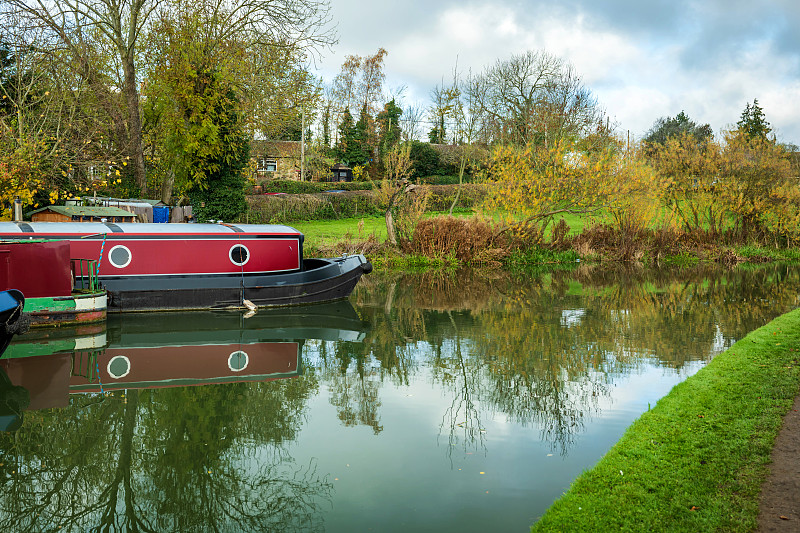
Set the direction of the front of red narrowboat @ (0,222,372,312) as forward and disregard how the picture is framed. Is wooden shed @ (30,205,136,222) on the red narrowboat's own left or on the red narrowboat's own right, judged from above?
on the red narrowboat's own left

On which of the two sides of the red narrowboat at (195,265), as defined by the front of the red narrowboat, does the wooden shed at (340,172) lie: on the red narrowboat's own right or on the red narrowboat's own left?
on the red narrowboat's own left

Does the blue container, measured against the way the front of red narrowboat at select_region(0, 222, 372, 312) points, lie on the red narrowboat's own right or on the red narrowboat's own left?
on the red narrowboat's own left

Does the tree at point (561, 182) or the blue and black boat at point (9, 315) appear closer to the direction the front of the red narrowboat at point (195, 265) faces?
the tree

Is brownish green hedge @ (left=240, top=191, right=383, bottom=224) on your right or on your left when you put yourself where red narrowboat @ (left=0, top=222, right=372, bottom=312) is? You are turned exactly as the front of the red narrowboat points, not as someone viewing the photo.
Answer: on your left

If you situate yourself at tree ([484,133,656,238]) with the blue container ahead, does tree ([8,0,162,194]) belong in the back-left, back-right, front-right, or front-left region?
front-right

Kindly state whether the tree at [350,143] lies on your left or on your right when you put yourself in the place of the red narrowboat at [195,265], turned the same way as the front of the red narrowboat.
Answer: on your left

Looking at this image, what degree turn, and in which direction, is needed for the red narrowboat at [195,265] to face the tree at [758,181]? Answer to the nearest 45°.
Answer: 0° — it already faces it

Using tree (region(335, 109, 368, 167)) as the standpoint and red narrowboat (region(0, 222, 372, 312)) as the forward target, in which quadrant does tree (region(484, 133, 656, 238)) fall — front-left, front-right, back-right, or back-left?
front-left

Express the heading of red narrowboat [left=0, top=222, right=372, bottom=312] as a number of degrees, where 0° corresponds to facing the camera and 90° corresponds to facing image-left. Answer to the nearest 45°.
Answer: approximately 270°

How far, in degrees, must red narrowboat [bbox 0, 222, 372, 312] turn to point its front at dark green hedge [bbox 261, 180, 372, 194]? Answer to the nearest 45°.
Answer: approximately 90° to its left

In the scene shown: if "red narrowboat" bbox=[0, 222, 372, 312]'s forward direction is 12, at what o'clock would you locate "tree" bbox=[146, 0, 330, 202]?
The tree is roughly at 9 o'clock from the red narrowboat.

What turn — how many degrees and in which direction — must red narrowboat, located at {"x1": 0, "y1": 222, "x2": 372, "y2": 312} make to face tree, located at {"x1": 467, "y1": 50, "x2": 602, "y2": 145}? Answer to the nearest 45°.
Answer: approximately 45° to its left
